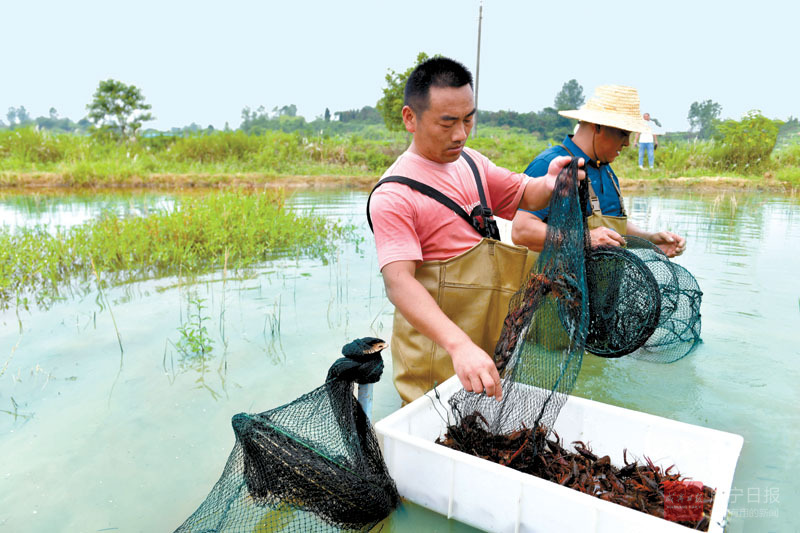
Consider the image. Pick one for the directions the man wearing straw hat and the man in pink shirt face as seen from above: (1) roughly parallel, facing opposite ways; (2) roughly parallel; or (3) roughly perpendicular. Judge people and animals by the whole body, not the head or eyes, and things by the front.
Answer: roughly parallel

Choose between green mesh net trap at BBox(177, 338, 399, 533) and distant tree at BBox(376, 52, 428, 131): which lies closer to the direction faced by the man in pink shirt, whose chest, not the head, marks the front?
the green mesh net trap

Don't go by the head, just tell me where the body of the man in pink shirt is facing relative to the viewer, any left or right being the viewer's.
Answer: facing the viewer and to the right of the viewer

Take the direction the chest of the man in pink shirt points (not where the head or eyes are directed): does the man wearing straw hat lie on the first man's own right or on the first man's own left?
on the first man's own left

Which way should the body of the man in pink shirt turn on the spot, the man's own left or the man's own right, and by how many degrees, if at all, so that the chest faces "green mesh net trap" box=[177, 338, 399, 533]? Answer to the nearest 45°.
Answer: approximately 90° to the man's own right

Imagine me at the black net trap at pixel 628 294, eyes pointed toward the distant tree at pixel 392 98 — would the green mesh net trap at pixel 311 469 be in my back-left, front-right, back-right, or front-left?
back-left

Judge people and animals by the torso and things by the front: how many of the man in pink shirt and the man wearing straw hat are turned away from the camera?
0

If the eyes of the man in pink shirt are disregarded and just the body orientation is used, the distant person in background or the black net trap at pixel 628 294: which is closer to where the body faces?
the black net trap

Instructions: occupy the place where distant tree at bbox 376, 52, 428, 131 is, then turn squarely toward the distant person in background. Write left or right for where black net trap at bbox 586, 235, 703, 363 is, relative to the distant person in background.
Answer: right

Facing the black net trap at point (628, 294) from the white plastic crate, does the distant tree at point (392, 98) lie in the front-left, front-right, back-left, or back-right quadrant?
front-left

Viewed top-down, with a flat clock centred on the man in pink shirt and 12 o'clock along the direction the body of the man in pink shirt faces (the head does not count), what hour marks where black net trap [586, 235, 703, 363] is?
The black net trap is roughly at 9 o'clock from the man in pink shirt.
